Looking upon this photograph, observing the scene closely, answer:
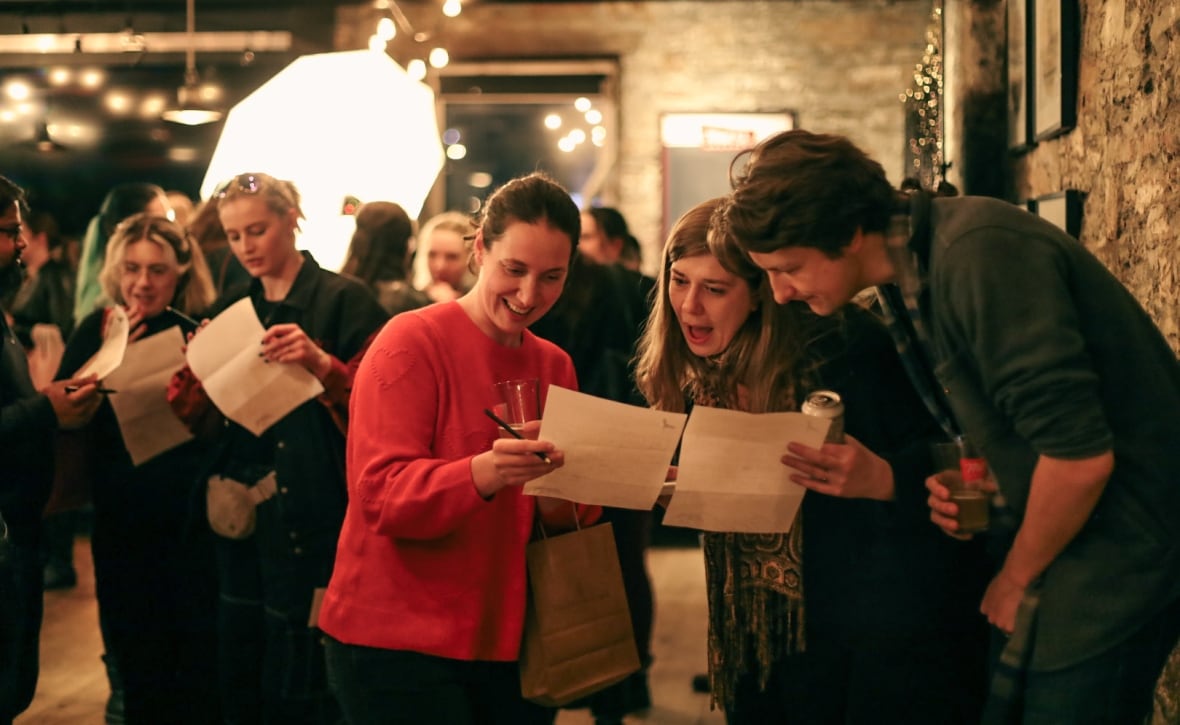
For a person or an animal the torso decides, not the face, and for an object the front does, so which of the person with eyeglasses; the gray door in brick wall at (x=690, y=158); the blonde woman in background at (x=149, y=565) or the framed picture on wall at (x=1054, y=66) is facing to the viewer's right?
the person with eyeglasses

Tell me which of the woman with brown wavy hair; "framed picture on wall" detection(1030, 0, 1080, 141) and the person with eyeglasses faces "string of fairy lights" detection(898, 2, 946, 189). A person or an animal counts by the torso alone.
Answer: the person with eyeglasses

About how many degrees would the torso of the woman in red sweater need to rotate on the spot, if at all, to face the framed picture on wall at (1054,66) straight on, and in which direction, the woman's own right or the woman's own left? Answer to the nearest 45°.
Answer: approximately 90° to the woman's own left

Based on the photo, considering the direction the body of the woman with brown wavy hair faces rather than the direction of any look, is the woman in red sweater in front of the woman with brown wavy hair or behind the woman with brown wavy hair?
in front

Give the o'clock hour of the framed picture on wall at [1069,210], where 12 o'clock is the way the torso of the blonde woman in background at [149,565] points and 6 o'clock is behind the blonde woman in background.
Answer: The framed picture on wall is roughly at 10 o'clock from the blonde woman in background.

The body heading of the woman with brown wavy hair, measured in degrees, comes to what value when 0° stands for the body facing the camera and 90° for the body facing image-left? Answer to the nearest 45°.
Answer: approximately 45°

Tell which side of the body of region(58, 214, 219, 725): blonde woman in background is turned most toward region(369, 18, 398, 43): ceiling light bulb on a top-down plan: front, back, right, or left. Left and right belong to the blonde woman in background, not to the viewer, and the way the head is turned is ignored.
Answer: back

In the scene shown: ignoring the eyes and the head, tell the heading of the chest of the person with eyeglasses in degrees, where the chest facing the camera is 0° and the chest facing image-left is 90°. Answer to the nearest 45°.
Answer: approximately 270°

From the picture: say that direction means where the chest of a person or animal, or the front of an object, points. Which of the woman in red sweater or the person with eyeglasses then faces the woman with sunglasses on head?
the person with eyeglasses

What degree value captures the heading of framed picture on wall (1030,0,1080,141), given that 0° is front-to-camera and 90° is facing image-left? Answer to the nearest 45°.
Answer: approximately 45°

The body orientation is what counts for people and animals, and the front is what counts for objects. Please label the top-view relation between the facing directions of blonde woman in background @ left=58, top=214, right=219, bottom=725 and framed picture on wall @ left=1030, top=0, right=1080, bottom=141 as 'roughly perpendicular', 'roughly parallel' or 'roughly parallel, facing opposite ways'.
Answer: roughly perpendicular

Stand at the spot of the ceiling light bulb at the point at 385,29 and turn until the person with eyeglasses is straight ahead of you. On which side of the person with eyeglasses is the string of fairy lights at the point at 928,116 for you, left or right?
left
